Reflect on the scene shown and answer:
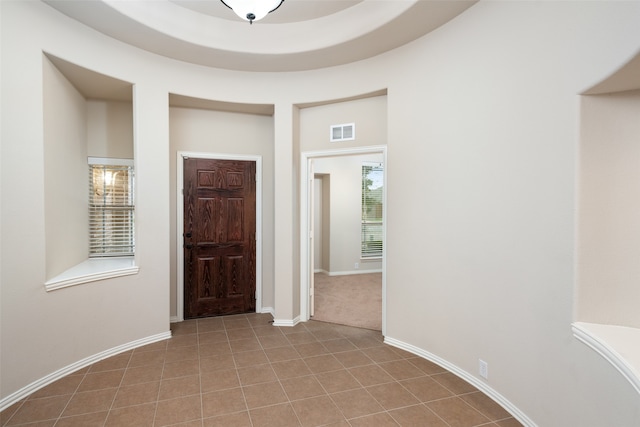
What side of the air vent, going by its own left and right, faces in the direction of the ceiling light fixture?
front

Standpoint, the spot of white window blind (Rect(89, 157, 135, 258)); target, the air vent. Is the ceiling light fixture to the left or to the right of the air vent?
right

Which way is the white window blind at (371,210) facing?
toward the camera

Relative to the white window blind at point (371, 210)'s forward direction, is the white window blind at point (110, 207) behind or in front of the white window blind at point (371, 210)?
in front

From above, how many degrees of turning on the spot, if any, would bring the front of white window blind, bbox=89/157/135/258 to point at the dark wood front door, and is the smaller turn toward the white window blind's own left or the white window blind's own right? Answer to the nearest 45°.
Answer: approximately 90° to the white window blind's own left

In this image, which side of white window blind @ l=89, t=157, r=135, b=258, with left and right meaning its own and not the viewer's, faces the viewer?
front

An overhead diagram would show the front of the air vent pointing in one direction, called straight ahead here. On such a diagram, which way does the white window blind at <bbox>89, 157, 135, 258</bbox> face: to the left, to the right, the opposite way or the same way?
to the left

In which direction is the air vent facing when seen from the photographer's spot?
facing the viewer and to the left of the viewer

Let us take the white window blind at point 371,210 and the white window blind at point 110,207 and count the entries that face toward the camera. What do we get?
2

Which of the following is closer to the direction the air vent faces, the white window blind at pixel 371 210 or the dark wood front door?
the dark wood front door

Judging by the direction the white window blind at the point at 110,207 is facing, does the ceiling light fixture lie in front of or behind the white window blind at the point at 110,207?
in front

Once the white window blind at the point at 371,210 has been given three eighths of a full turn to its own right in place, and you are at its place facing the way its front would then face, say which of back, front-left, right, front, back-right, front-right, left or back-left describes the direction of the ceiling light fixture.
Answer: back-left

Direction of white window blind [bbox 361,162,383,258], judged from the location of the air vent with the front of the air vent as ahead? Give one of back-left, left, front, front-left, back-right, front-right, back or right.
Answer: back-right

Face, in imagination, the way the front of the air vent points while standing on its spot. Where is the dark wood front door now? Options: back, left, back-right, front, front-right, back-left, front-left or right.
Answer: front-right

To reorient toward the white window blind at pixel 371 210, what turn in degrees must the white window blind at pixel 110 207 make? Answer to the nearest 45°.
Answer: approximately 90° to its left
